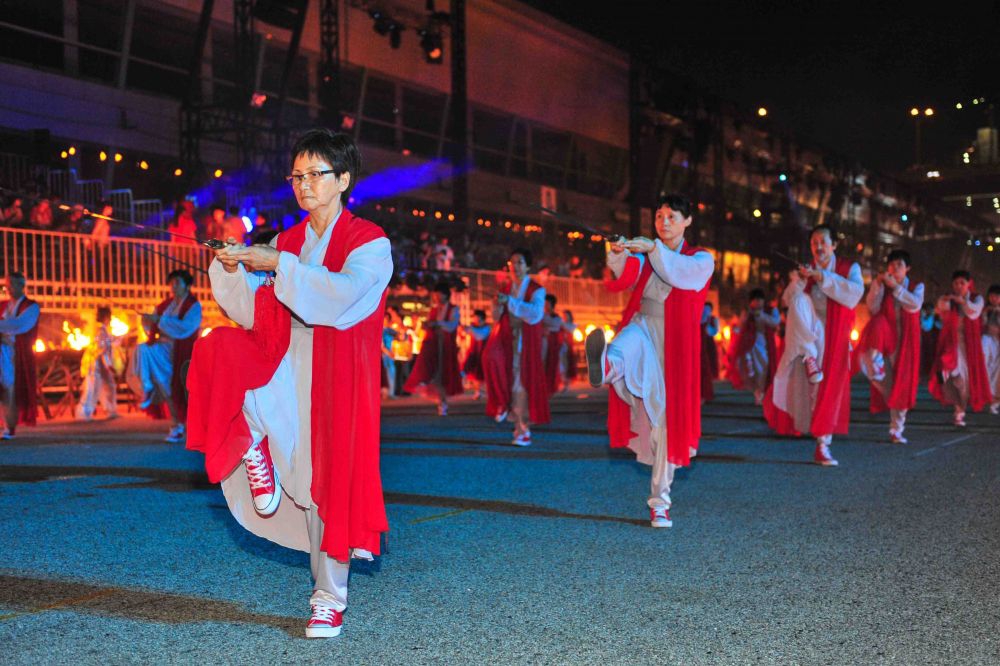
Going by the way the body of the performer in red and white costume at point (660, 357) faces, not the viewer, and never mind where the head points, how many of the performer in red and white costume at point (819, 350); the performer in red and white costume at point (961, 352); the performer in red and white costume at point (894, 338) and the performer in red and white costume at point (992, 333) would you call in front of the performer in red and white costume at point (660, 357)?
0

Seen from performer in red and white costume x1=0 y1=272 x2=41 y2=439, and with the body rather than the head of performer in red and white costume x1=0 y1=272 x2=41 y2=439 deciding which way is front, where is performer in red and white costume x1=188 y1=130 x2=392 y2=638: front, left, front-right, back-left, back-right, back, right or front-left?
front-left

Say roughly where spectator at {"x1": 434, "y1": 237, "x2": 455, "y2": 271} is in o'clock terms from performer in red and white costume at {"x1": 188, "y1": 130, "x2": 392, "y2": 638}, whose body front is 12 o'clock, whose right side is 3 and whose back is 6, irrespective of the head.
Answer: The spectator is roughly at 5 o'clock from the performer in red and white costume.

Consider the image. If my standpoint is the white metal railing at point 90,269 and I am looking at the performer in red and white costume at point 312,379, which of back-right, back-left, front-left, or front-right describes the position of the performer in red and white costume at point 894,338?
front-left

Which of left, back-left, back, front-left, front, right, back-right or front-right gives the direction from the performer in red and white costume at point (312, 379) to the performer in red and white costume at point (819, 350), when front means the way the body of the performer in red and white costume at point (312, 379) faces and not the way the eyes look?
back

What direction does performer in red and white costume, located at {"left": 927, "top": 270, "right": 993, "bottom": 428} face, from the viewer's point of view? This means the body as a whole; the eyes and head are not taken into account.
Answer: toward the camera

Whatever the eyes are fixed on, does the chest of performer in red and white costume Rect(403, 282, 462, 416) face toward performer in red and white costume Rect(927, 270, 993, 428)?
no

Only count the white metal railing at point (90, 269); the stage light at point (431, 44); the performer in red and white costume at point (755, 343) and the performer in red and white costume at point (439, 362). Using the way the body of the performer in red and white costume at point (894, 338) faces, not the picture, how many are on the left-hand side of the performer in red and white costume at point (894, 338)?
0

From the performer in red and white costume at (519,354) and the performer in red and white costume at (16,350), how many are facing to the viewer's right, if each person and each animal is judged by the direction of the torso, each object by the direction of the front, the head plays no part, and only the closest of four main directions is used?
0

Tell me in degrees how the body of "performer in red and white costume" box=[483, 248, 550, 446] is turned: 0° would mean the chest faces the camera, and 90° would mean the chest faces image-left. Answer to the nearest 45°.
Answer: approximately 45°

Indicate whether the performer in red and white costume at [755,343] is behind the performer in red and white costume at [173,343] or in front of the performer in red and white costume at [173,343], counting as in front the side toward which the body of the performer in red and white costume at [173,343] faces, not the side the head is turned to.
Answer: behind

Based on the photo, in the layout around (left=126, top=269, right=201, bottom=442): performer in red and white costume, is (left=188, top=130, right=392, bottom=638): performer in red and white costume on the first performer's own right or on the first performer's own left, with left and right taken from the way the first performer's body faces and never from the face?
on the first performer's own left

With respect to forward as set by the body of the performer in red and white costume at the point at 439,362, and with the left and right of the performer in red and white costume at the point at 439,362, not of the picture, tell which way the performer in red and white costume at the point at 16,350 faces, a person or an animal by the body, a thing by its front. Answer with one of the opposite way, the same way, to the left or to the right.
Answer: the same way

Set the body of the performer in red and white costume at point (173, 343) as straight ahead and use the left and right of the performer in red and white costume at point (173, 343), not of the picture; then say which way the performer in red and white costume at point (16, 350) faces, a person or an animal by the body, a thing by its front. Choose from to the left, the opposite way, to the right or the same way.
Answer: the same way

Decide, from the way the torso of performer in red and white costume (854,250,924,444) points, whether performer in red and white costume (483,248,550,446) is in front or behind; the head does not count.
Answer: in front

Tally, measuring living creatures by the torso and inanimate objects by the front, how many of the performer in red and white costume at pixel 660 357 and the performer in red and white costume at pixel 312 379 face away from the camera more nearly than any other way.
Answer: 0

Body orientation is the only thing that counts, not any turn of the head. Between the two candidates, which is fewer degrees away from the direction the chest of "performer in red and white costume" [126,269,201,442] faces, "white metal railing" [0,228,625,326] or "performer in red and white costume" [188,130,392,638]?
the performer in red and white costume
